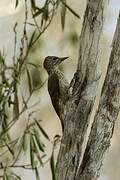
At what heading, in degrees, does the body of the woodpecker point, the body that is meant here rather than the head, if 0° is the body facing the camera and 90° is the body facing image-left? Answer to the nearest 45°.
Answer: approximately 270°
